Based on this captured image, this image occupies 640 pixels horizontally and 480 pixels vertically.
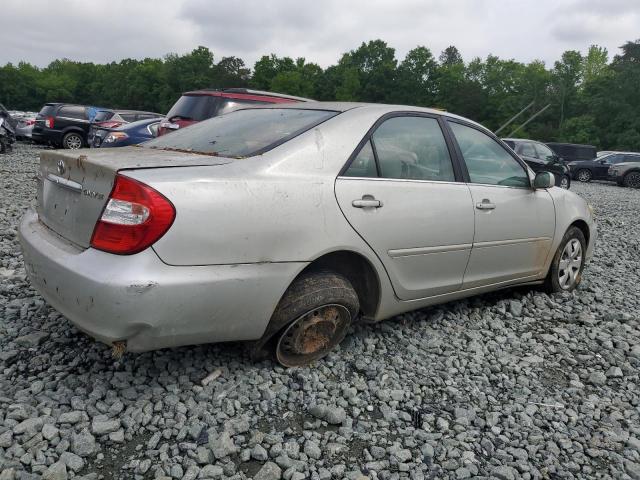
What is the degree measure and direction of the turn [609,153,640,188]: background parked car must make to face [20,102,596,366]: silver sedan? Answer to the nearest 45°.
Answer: approximately 45° to its left

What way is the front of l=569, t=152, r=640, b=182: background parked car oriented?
to the viewer's left

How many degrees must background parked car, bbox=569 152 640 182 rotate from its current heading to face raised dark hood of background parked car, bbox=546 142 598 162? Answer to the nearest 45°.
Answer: approximately 45° to its right

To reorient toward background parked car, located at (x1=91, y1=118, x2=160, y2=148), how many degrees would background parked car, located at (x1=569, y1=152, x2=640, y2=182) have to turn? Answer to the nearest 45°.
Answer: approximately 45° to its left

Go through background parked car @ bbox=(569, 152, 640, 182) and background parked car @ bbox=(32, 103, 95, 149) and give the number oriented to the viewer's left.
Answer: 1

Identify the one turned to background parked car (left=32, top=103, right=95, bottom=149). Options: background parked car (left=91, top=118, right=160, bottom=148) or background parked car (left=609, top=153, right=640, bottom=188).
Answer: background parked car (left=609, top=153, right=640, bottom=188)

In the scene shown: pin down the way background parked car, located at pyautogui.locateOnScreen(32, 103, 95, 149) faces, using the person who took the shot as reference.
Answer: facing away from the viewer and to the right of the viewer

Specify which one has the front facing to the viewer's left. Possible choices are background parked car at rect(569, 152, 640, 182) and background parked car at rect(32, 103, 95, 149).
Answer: background parked car at rect(569, 152, 640, 182)

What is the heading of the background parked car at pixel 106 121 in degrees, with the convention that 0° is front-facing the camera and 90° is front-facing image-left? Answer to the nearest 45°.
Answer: approximately 225°

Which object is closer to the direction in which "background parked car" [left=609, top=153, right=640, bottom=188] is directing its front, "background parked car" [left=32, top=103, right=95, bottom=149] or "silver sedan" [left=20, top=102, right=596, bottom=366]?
the background parked car

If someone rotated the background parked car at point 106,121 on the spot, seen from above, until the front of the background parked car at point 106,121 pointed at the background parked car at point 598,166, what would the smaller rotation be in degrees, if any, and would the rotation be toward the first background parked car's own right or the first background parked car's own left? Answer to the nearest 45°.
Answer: approximately 45° to the first background parked car's own right
